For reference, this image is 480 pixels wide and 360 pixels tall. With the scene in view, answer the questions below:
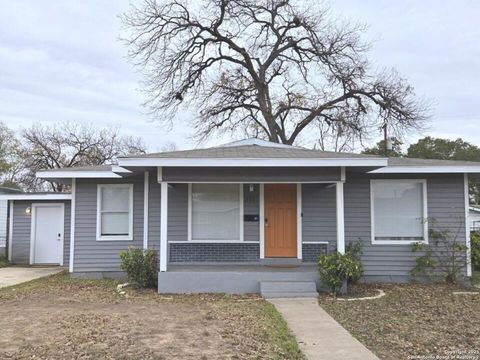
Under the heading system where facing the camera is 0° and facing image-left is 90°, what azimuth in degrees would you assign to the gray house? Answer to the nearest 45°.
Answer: approximately 0°

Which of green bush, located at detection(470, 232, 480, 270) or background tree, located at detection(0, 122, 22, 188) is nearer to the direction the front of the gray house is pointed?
the green bush

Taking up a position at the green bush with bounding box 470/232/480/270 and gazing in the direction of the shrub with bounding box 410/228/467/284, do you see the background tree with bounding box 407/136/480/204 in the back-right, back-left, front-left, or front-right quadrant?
back-right

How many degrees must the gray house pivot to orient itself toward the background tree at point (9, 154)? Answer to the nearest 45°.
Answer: approximately 135° to its right

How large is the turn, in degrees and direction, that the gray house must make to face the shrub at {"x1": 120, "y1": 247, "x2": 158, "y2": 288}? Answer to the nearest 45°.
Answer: approximately 45° to its right

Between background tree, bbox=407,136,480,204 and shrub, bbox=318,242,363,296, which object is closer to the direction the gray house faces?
the shrub

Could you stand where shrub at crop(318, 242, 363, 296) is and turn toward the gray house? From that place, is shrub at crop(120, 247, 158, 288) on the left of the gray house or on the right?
left

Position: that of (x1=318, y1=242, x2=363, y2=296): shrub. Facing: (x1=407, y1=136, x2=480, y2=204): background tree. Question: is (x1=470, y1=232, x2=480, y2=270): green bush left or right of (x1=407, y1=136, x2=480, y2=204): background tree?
right

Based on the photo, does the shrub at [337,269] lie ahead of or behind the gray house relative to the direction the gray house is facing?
ahead

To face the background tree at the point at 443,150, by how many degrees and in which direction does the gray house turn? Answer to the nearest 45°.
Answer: approximately 135° to its left

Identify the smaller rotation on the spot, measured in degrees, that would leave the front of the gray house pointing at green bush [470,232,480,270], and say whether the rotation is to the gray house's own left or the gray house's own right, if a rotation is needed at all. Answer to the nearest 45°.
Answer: approximately 90° to the gray house's own left
